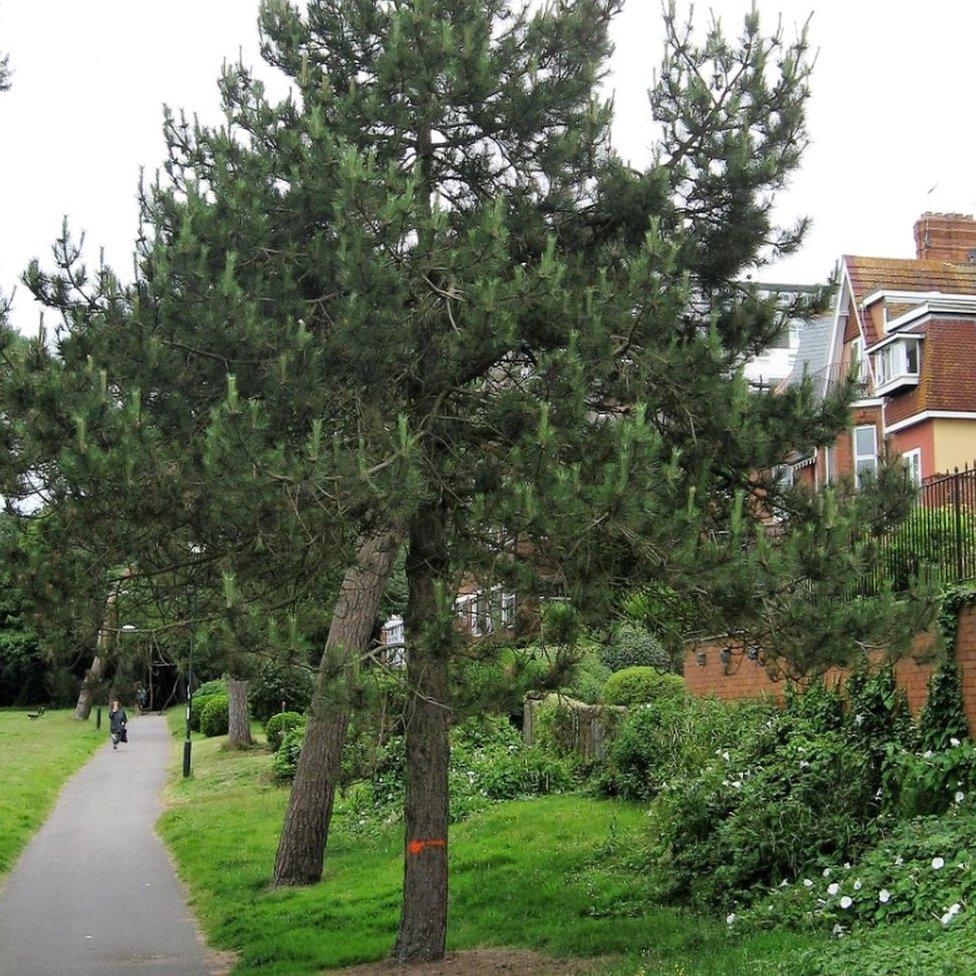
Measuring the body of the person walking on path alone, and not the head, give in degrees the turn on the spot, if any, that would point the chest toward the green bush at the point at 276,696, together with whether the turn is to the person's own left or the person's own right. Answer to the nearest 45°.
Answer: approximately 45° to the person's own left

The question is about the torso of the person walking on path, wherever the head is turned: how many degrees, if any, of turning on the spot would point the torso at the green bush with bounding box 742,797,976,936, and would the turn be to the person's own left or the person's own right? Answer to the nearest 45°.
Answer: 0° — they already face it

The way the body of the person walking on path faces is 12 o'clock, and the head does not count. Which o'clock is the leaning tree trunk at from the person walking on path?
The leaning tree trunk is roughly at 12 o'clock from the person walking on path.

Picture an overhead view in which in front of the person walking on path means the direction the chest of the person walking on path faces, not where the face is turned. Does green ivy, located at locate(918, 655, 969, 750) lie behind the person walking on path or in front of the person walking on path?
in front

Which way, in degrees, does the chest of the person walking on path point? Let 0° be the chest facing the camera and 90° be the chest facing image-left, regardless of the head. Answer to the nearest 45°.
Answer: approximately 0°

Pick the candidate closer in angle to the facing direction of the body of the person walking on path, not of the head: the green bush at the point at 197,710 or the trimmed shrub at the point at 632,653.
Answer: the trimmed shrub

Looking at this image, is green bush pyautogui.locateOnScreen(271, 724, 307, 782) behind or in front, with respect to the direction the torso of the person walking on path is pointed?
in front

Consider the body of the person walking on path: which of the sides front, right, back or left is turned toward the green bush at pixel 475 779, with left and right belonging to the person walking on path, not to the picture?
front

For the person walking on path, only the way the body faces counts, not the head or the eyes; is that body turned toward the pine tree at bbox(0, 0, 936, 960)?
yes

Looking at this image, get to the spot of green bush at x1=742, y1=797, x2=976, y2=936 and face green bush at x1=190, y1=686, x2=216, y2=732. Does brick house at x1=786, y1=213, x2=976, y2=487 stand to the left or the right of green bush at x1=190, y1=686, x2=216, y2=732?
right

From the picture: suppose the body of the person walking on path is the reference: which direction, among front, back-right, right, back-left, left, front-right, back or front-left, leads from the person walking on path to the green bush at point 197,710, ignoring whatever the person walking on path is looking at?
back-left

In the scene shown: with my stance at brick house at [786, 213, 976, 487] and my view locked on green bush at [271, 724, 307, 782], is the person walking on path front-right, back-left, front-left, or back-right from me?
front-right

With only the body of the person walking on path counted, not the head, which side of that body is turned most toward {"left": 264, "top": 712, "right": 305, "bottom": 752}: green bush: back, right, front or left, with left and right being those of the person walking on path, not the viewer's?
left

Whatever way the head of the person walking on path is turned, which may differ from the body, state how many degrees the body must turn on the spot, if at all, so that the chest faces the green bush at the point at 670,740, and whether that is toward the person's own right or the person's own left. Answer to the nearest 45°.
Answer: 0° — they already face it
